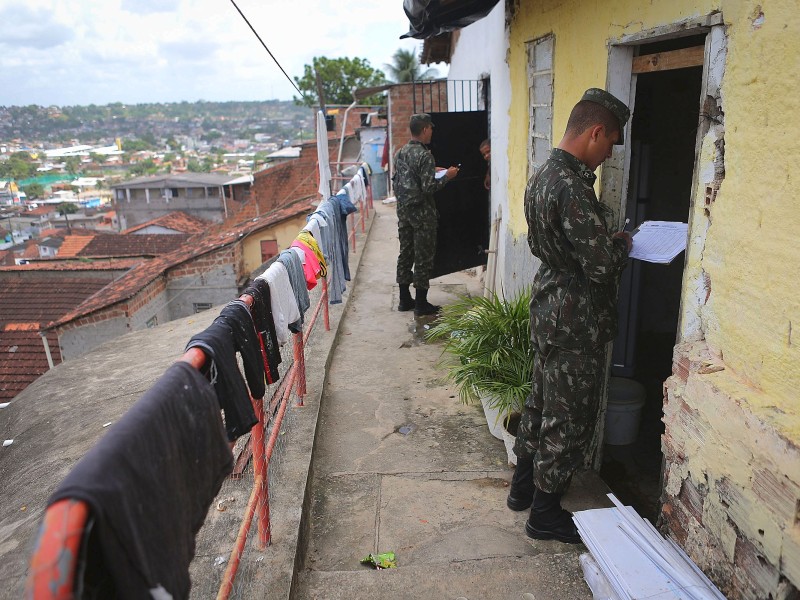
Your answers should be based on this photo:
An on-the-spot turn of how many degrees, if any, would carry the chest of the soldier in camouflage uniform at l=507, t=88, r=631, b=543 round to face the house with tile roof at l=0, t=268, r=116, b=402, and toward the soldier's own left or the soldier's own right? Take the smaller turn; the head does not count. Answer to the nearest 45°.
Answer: approximately 135° to the soldier's own left

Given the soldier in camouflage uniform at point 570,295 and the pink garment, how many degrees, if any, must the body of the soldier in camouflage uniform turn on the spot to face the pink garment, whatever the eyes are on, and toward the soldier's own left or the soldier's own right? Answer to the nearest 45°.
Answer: approximately 180°

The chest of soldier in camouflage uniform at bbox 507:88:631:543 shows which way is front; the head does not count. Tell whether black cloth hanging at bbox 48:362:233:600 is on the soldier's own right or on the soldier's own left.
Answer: on the soldier's own right

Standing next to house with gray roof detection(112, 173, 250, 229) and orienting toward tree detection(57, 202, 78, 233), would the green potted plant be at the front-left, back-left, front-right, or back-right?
back-left

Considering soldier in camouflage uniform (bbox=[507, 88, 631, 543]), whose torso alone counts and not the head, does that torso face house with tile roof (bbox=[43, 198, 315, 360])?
no

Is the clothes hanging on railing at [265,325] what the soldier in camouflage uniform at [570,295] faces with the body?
no

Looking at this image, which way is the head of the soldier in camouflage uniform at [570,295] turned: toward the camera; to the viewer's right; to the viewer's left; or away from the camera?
to the viewer's right

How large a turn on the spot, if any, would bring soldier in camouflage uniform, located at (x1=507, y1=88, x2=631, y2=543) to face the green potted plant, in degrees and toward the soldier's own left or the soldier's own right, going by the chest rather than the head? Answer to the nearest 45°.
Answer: approximately 135° to the soldier's own left

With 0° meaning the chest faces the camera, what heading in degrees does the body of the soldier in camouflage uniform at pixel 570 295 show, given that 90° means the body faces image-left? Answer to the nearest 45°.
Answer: approximately 270°

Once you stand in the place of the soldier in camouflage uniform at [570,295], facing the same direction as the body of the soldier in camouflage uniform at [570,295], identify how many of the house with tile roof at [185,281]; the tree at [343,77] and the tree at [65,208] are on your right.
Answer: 0

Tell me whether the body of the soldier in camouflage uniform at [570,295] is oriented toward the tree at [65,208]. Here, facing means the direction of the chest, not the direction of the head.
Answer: no
